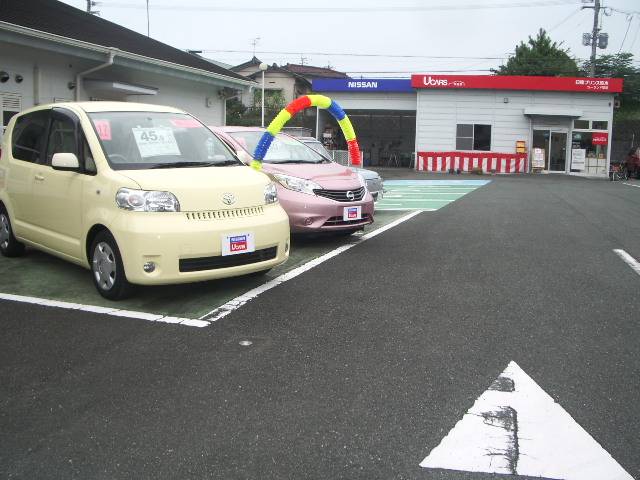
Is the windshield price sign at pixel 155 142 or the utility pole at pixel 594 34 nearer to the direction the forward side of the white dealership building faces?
the windshield price sign

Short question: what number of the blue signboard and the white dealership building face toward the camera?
2

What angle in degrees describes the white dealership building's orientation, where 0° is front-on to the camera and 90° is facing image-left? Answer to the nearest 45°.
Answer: approximately 0°

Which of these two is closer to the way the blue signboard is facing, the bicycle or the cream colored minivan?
the cream colored minivan

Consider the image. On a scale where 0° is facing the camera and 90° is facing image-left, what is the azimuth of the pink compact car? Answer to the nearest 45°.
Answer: approximately 315°

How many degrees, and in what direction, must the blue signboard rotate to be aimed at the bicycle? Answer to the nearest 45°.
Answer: approximately 90° to its left

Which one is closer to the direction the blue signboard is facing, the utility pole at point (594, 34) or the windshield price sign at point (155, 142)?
the windshield price sign

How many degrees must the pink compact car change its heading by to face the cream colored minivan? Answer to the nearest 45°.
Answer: approximately 90° to its right
